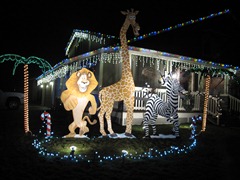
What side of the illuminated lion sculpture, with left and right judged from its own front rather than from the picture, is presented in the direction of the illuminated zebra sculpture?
left

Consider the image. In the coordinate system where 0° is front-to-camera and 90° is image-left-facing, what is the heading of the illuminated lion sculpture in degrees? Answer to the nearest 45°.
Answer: approximately 0°

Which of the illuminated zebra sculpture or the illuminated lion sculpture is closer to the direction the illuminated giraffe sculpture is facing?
the illuminated zebra sculpture

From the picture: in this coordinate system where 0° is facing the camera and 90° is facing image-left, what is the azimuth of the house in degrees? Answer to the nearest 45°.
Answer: approximately 315°

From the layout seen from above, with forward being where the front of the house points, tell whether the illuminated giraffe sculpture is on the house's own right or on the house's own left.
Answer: on the house's own right

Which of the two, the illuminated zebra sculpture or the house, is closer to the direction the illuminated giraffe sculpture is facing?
the illuminated zebra sculpture
